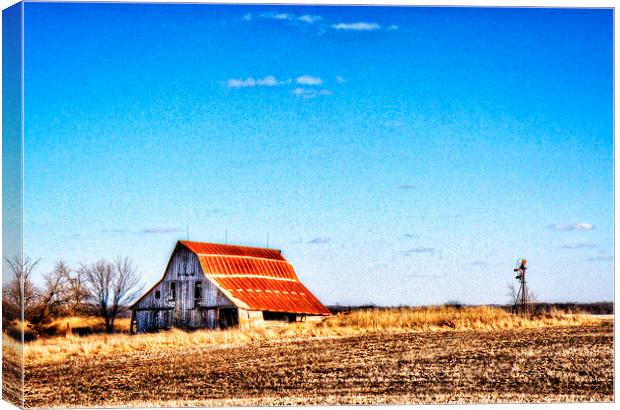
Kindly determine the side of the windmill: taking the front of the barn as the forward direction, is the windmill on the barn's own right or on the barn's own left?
on the barn's own left

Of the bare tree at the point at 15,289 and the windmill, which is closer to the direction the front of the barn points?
the bare tree

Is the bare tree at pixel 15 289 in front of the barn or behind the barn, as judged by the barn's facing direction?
in front

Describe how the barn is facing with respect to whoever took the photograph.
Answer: facing the viewer and to the left of the viewer

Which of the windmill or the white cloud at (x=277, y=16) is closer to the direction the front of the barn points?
the white cloud
